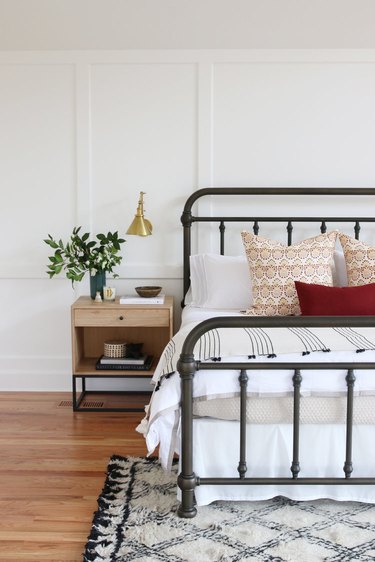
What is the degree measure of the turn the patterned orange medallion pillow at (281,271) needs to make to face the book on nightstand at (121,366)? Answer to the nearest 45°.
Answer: approximately 90° to its right

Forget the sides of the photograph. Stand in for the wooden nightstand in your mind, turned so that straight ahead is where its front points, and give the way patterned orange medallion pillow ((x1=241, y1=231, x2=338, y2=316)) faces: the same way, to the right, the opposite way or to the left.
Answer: the same way

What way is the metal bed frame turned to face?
toward the camera

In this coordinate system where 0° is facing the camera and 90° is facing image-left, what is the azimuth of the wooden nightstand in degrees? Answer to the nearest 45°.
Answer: approximately 0°

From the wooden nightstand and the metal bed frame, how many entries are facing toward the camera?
2

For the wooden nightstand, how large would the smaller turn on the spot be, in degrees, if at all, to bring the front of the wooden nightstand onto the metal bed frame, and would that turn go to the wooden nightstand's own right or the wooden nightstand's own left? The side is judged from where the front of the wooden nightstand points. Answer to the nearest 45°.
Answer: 0° — it already faces it

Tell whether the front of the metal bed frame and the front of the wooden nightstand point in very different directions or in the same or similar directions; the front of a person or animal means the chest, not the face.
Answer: same or similar directions

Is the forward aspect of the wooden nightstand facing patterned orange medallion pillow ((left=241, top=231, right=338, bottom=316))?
no

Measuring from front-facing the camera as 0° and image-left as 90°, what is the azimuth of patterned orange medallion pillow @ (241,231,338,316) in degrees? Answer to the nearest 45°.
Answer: approximately 0°

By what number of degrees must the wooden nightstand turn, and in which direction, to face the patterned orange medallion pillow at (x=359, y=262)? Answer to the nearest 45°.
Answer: approximately 90° to its left

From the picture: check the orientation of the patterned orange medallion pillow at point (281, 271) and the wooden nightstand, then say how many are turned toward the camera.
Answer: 2

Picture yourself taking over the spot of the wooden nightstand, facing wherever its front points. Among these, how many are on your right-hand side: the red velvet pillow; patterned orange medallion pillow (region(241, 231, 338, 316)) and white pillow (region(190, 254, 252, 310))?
0
